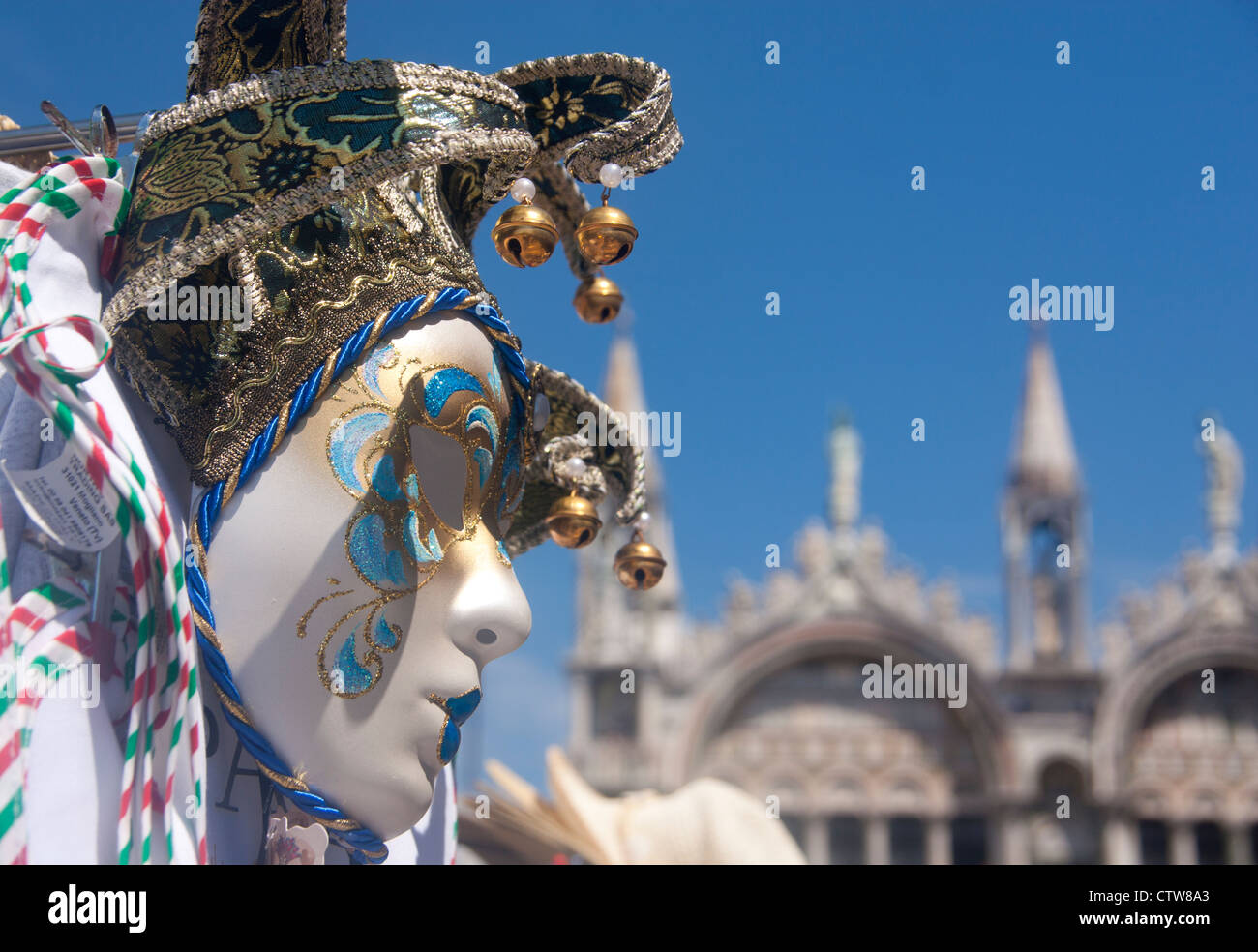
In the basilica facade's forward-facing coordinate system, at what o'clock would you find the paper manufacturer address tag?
The paper manufacturer address tag is roughly at 12 o'clock from the basilica facade.

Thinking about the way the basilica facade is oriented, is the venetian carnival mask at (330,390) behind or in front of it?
in front

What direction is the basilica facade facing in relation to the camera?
toward the camera

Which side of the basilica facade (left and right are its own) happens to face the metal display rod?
front

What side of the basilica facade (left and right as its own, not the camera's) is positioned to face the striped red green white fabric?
front

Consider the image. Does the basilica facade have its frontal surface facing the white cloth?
yes
